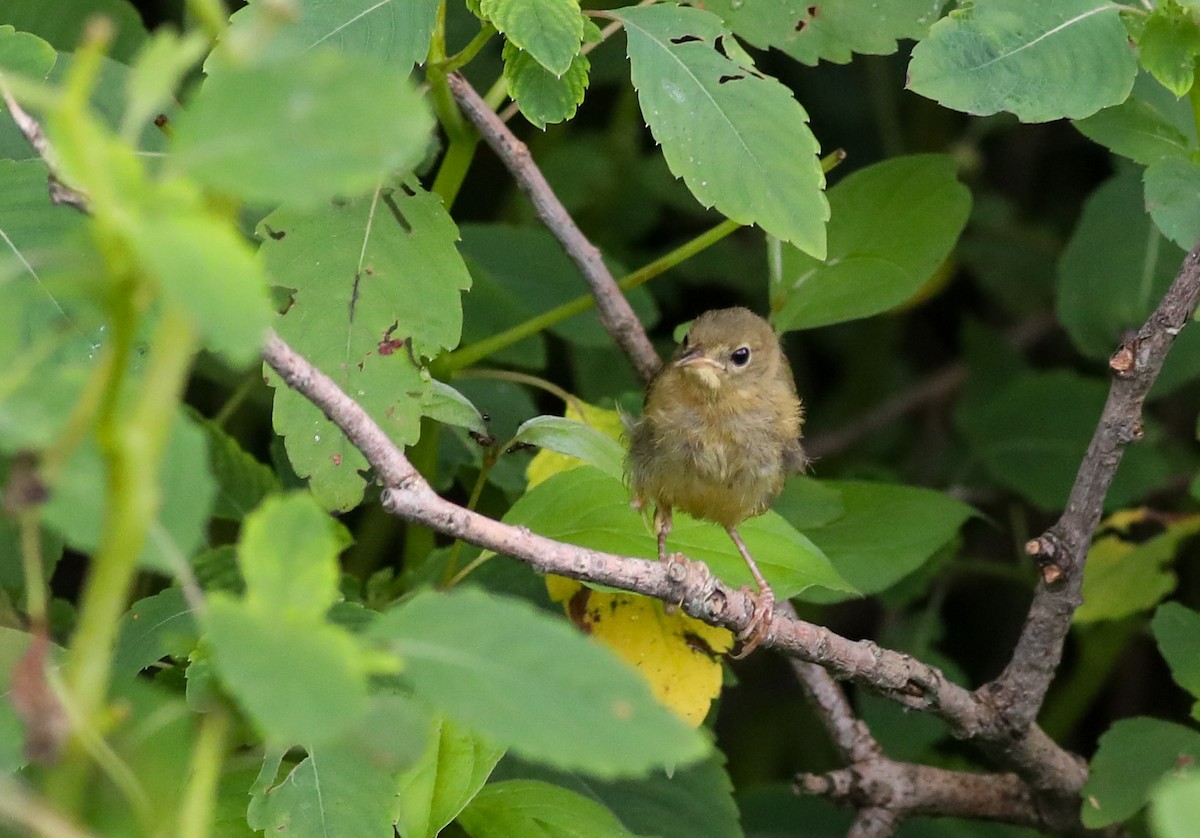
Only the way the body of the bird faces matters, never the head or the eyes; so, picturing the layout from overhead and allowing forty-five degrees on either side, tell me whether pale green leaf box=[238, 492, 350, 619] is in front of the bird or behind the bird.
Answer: in front

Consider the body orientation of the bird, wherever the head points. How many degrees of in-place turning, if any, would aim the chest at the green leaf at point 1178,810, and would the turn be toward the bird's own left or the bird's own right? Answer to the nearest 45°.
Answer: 0° — it already faces it

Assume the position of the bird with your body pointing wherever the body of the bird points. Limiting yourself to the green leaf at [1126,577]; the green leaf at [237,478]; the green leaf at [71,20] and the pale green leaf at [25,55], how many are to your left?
1

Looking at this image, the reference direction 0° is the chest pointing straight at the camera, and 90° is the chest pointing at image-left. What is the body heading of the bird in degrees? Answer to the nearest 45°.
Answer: approximately 0°

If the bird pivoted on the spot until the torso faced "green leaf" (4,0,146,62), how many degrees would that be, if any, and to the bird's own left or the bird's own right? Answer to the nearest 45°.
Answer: approximately 90° to the bird's own right

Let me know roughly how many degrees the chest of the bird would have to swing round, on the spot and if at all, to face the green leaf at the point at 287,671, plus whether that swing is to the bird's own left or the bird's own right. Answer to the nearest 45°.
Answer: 0° — it already faces it

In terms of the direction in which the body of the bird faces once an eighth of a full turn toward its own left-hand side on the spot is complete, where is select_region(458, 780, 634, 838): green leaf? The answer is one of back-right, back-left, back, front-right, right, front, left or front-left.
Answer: front-right

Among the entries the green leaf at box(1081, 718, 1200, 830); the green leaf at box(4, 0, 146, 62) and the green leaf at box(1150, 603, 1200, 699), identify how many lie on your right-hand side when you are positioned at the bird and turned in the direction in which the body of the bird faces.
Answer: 1

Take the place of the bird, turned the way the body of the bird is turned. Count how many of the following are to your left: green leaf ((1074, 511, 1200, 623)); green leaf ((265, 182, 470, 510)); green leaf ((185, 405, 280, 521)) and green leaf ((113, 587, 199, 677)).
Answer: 1
